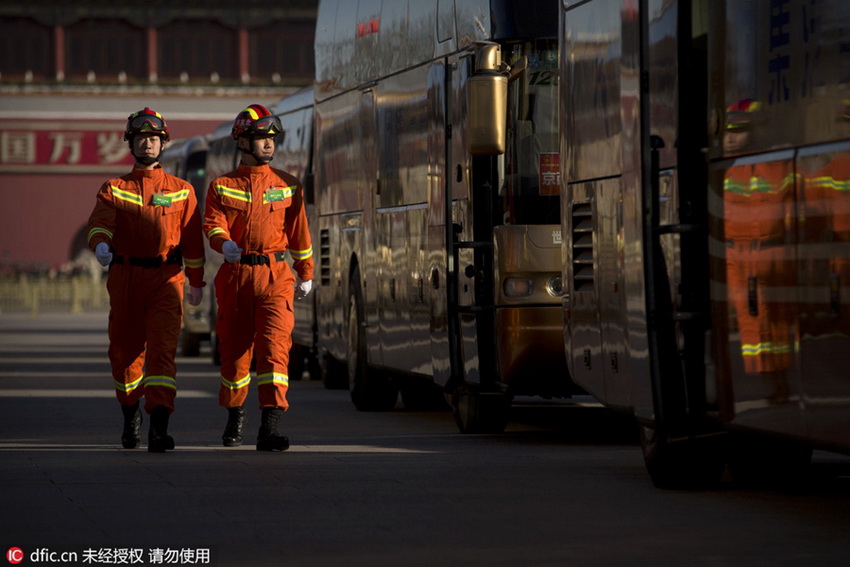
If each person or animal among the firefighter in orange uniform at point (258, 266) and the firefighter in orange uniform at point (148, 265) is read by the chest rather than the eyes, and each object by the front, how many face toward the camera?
2

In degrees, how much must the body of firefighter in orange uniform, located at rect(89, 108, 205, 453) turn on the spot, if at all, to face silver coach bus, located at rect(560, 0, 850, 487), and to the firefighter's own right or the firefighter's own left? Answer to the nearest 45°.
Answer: approximately 45° to the firefighter's own left

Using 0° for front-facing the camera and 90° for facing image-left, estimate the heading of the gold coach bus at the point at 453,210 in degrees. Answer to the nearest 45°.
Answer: approximately 315°

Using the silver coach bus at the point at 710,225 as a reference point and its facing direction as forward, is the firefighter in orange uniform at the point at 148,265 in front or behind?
behind
